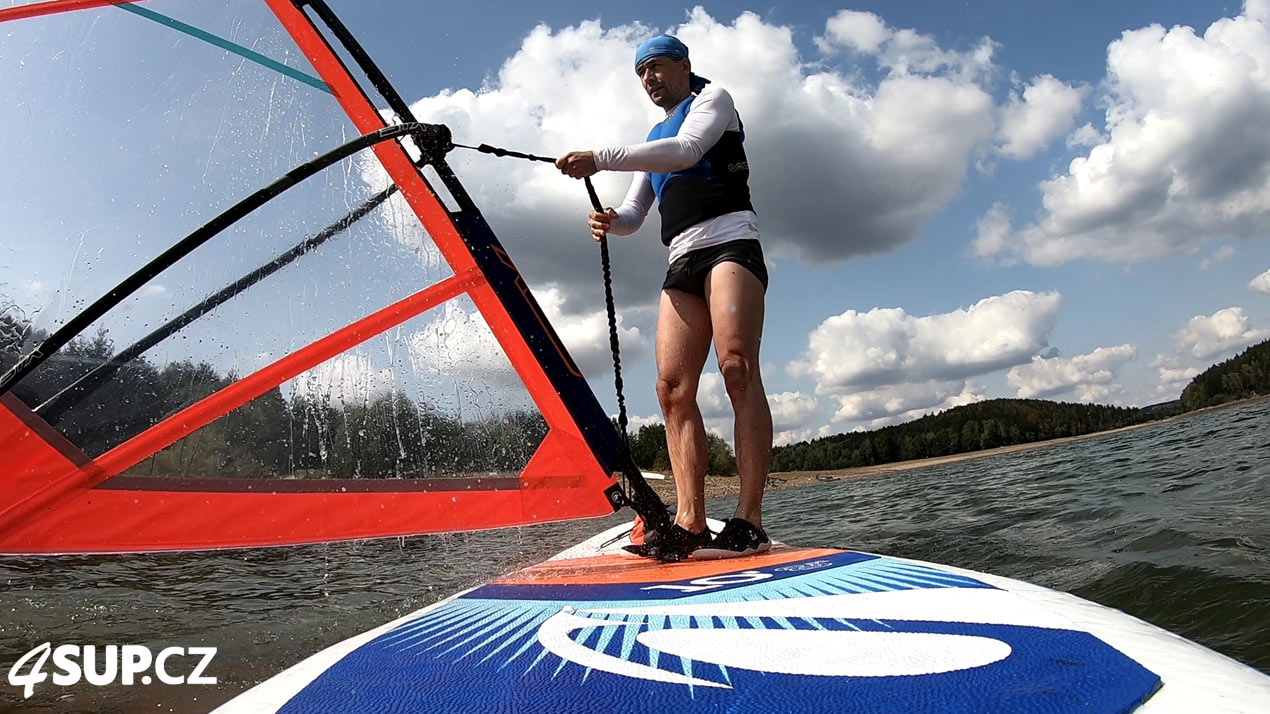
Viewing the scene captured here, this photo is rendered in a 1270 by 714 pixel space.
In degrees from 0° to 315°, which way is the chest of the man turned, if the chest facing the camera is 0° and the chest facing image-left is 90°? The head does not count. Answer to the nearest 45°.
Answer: approximately 45°
